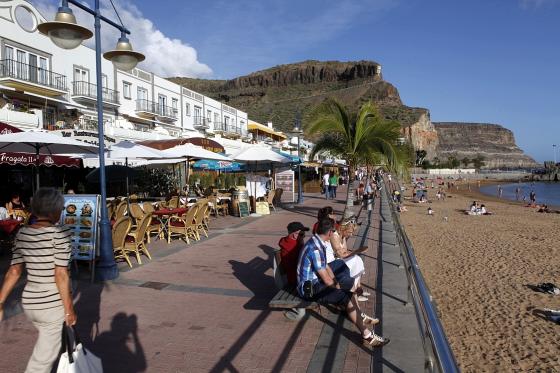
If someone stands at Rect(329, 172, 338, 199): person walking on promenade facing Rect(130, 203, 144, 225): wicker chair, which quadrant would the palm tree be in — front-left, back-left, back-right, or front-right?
front-left

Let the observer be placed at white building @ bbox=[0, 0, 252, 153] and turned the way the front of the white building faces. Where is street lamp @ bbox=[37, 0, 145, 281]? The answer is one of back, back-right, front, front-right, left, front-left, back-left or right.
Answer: front-right

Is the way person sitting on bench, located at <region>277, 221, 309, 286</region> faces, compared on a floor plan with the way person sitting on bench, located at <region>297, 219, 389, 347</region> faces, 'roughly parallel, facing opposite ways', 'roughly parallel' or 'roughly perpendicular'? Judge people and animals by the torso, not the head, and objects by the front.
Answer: roughly parallel

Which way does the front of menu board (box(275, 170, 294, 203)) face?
toward the camera

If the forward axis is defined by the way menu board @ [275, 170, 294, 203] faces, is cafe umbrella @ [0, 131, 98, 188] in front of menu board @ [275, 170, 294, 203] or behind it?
in front

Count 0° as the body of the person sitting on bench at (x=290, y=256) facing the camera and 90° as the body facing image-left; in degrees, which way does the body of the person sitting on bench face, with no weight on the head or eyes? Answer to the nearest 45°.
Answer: approximately 270°

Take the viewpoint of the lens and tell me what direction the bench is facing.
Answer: facing to the right of the viewer

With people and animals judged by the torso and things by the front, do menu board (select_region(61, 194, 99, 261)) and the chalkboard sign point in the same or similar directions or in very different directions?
same or similar directions

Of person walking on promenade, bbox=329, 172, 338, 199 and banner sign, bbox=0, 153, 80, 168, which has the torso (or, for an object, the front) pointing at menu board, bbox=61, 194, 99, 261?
the banner sign

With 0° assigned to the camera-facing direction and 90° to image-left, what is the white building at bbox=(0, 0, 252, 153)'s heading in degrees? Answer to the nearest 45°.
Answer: approximately 315°

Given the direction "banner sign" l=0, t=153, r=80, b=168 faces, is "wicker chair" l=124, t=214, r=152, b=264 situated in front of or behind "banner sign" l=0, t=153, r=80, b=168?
in front

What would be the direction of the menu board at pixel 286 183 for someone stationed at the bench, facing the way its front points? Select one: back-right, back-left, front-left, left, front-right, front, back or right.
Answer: left

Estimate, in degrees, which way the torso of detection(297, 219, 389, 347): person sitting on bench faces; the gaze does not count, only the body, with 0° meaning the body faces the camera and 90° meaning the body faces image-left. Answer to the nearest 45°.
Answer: approximately 270°
